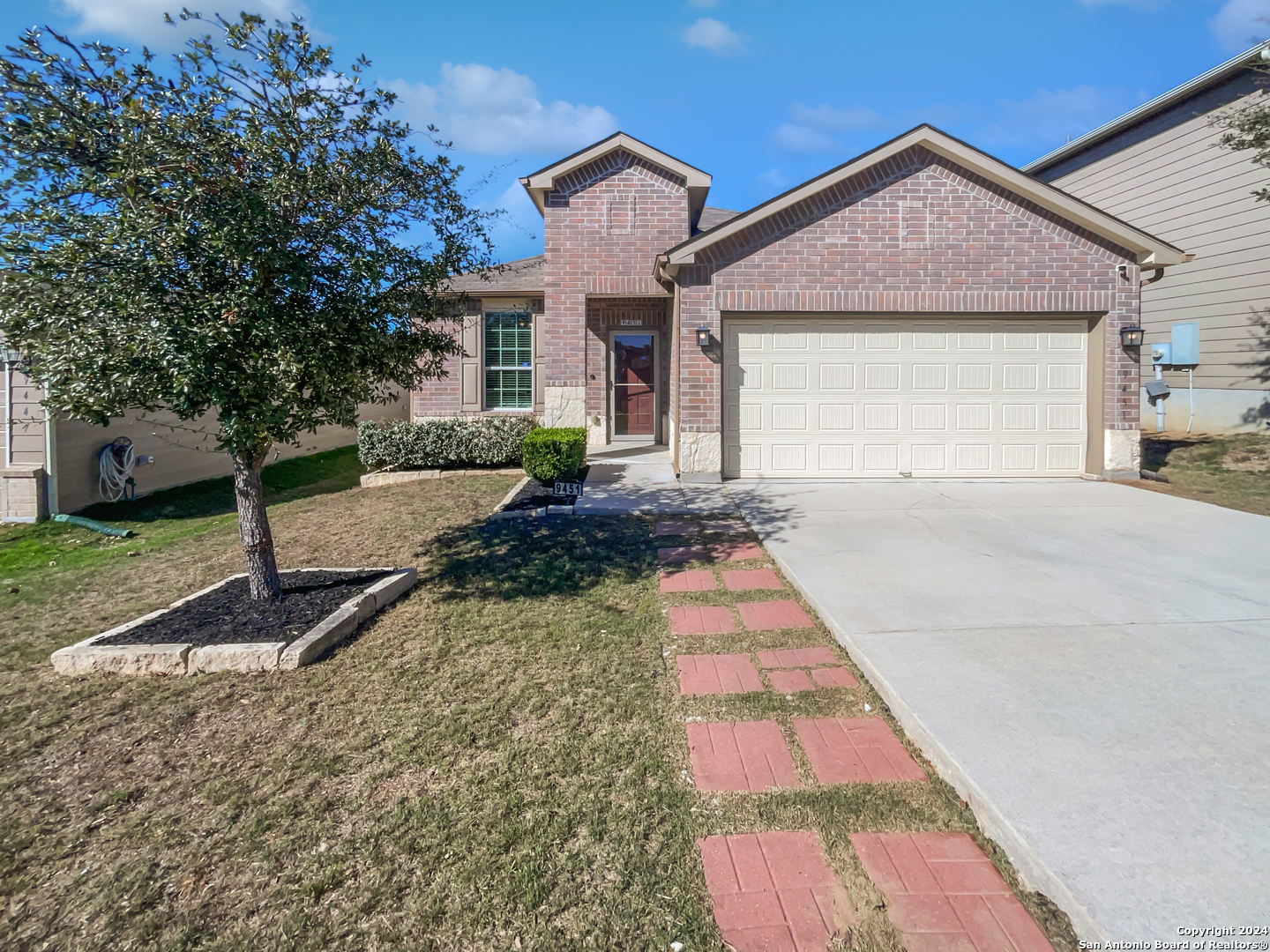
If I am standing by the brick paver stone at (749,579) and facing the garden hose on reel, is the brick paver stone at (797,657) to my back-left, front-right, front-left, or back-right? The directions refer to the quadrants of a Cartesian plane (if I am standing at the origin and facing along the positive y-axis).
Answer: back-left

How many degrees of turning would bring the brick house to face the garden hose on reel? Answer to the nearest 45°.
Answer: approximately 90° to its right

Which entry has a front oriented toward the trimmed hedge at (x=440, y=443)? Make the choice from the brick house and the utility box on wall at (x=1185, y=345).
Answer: the utility box on wall

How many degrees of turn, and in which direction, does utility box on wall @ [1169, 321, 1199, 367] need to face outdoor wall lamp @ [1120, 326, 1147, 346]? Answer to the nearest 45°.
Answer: approximately 45° to its left

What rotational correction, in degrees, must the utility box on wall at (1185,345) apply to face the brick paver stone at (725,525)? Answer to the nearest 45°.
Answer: approximately 45° to its left

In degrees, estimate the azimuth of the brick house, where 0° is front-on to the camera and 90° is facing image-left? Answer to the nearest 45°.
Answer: approximately 0°

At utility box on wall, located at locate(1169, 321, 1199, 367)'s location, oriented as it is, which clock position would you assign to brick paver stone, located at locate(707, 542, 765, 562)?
The brick paver stone is roughly at 11 o'clock from the utility box on wall.

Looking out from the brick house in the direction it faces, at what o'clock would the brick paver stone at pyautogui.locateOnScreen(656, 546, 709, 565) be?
The brick paver stone is roughly at 1 o'clock from the brick house.

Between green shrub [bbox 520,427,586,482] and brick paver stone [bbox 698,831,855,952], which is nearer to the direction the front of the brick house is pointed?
the brick paver stone

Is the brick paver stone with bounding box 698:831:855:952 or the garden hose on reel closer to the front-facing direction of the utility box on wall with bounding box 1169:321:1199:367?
the garden hose on reel
